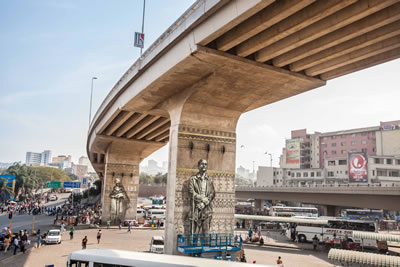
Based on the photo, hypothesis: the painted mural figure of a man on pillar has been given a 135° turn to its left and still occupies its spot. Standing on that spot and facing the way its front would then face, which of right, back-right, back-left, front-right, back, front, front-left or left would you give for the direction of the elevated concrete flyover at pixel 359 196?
front

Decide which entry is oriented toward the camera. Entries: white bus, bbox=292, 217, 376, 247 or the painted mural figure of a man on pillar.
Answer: the painted mural figure of a man on pillar

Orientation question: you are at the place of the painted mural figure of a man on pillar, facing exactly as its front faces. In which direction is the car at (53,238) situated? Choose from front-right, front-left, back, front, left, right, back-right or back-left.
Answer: back-right

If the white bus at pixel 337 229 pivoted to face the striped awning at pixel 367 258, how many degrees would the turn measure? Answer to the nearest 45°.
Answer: approximately 90° to its left

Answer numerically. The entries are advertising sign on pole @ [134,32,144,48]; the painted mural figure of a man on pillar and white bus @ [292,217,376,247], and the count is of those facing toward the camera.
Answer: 2

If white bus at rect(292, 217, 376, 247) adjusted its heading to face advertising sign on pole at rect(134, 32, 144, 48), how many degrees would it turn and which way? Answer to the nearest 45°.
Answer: approximately 45° to its left

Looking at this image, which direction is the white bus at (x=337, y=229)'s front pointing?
to the viewer's left

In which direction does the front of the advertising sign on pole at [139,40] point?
toward the camera

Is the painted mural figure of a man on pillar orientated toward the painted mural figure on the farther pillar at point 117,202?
no
